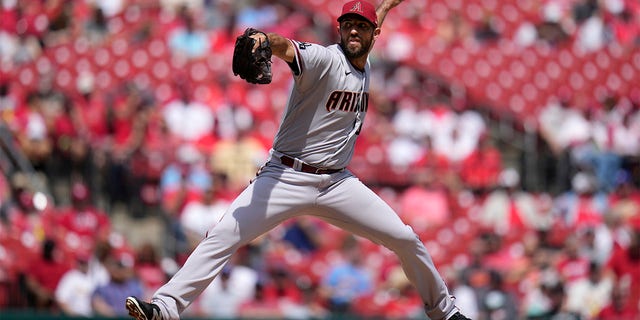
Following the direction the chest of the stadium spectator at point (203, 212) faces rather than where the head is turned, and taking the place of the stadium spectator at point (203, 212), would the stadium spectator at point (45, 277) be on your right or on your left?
on your right

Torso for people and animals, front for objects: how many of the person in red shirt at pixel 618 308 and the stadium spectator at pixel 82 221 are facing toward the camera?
2

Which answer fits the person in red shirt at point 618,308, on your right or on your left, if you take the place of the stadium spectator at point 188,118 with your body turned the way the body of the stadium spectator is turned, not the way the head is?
on your left

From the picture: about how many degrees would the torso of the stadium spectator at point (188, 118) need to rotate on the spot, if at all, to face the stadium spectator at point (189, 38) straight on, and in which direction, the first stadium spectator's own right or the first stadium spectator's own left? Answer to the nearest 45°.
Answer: approximately 180°

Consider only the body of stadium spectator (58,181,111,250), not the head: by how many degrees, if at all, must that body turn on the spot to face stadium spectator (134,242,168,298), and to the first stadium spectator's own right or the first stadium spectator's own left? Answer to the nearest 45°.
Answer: approximately 45° to the first stadium spectator's own left
